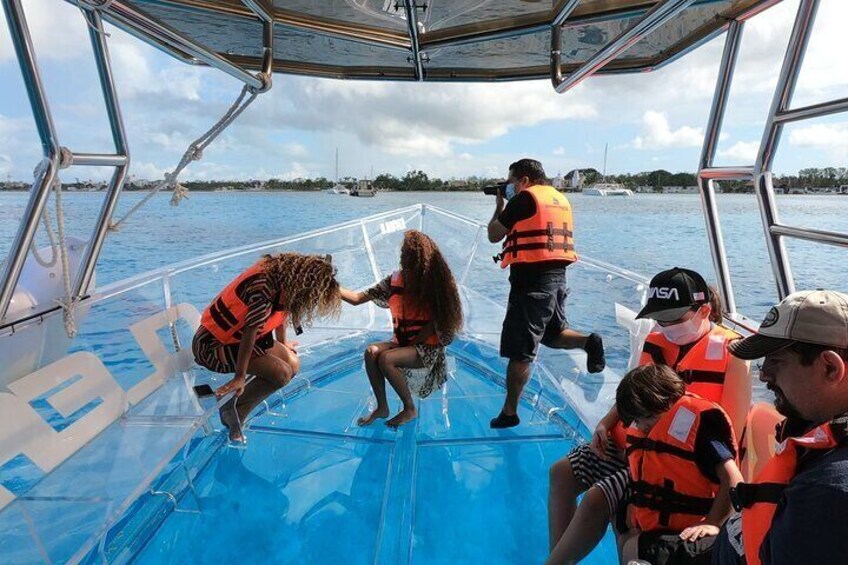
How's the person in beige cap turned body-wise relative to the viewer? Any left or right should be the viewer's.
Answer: facing to the left of the viewer

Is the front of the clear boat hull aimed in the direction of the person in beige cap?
no

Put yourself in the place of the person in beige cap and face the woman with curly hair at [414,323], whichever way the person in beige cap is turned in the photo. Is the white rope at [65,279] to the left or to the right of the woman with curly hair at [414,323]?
left

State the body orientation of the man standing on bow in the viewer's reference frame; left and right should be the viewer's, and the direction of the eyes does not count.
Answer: facing away from the viewer and to the left of the viewer

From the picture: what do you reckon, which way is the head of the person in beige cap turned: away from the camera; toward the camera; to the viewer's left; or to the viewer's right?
to the viewer's left

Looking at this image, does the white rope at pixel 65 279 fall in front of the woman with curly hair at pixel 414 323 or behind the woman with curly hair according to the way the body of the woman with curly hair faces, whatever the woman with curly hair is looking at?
in front

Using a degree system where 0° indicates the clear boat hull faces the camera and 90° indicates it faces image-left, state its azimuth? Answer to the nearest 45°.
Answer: approximately 180°

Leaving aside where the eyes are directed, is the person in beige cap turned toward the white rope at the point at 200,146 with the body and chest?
yes

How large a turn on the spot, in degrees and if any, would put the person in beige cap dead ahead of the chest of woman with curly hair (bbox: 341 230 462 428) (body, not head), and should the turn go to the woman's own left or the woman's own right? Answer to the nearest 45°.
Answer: approximately 45° to the woman's own left
